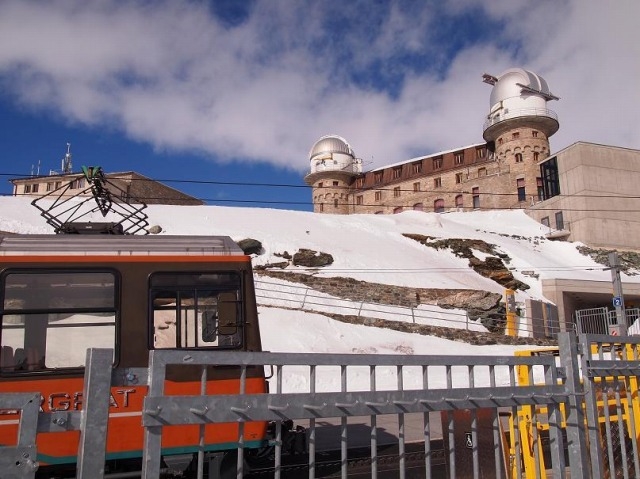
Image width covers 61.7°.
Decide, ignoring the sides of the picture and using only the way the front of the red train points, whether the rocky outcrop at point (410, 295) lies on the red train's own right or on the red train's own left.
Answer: on the red train's own left

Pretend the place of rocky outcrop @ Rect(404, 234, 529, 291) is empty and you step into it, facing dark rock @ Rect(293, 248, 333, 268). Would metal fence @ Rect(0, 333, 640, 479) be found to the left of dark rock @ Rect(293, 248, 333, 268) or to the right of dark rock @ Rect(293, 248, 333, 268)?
left

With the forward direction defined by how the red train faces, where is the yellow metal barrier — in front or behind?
in front

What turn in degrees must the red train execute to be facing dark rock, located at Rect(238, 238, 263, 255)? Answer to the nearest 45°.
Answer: approximately 90° to its left

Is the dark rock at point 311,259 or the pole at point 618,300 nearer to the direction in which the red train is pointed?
the pole

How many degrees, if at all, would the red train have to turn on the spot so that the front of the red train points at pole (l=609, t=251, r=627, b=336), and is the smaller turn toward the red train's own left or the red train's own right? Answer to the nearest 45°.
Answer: approximately 45° to the red train's own left

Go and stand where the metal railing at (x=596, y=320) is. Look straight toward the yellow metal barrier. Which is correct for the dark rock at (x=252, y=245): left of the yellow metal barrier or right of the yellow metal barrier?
right
